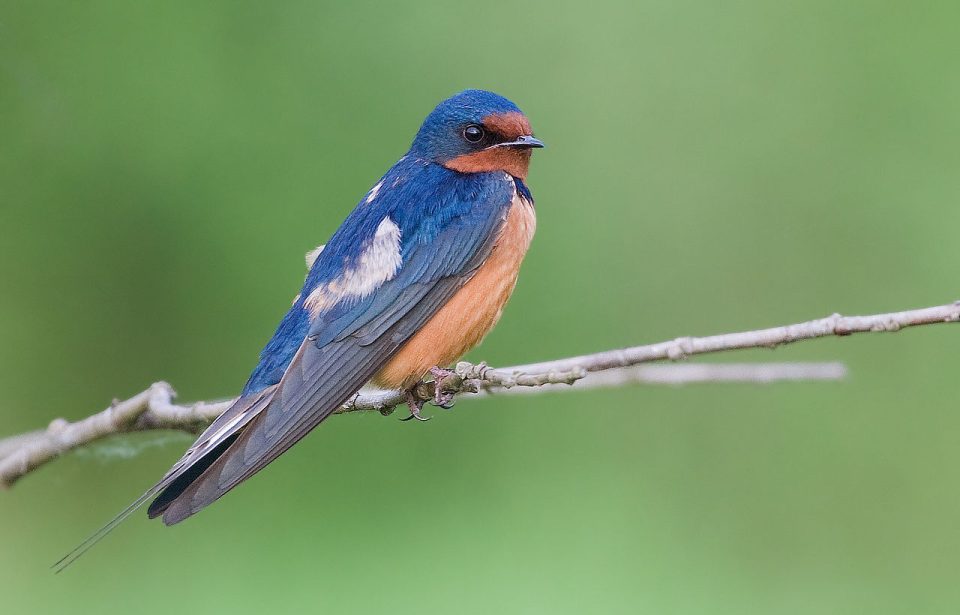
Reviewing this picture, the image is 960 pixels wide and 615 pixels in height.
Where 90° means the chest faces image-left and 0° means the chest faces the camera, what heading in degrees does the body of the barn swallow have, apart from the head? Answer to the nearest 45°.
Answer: approximately 270°
